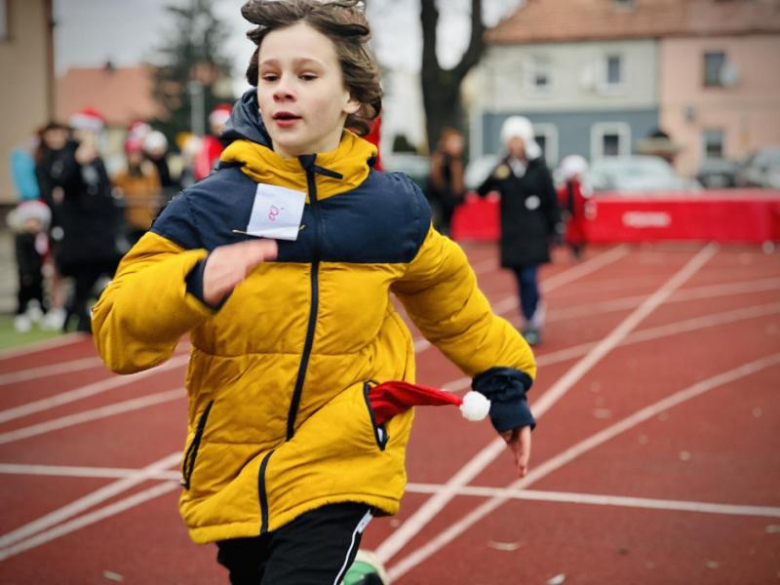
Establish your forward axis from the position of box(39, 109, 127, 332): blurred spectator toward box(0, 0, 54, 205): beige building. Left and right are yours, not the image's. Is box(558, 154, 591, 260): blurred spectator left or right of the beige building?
right

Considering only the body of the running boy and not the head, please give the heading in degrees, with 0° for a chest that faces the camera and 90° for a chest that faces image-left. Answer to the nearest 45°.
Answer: approximately 0°

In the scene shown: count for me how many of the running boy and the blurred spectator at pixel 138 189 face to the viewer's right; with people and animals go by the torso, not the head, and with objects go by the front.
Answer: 0

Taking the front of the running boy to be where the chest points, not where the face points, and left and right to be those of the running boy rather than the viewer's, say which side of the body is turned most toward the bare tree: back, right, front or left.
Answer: back
